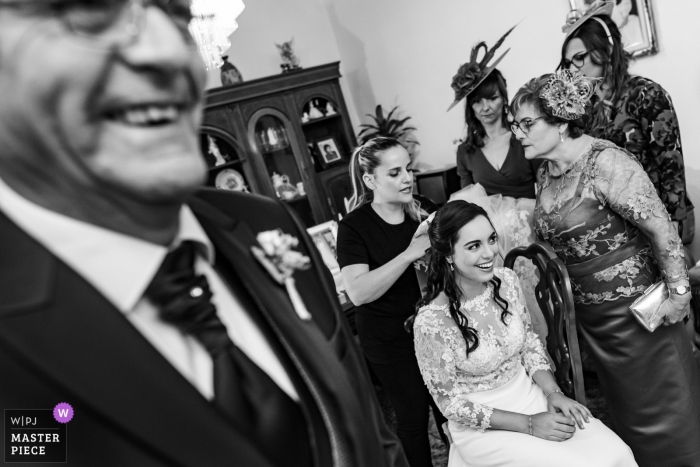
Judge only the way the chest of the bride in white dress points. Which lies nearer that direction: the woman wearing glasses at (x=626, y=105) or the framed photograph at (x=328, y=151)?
the woman wearing glasses

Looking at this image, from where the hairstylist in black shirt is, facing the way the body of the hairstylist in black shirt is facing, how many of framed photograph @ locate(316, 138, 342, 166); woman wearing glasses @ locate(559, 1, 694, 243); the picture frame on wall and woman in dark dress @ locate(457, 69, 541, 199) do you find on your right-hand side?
0

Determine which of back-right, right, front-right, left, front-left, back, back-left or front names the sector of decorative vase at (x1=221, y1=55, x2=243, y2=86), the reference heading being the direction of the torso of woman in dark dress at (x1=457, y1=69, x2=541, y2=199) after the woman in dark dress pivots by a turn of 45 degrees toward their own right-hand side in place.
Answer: right

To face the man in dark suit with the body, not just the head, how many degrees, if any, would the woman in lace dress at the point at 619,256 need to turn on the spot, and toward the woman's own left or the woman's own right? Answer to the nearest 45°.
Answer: approximately 45° to the woman's own left

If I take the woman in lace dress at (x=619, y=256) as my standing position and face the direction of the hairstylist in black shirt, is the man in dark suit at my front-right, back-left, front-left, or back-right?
front-left

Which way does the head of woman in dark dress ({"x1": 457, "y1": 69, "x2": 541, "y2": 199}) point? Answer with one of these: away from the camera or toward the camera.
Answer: toward the camera

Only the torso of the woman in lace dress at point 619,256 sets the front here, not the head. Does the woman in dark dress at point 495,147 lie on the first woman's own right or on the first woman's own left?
on the first woman's own right

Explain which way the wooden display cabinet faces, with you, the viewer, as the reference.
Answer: facing the viewer

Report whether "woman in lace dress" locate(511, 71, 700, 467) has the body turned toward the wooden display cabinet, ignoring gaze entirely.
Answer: no

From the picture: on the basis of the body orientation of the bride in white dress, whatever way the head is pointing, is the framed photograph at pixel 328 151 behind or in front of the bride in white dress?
behind

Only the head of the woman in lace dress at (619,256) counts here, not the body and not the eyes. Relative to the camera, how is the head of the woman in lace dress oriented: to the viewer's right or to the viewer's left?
to the viewer's left

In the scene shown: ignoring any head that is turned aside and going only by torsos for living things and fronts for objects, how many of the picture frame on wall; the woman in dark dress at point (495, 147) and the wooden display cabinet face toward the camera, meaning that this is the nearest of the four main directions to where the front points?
3

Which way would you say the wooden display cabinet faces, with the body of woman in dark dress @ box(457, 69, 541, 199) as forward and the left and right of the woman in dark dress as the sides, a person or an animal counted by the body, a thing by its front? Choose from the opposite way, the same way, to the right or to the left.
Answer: the same way

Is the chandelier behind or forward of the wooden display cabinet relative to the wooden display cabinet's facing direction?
forward

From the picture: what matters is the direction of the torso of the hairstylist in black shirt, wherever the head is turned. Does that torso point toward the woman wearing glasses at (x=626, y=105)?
no

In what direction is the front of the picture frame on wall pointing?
toward the camera

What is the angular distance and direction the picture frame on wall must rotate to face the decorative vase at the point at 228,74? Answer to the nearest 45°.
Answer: approximately 90° to its right

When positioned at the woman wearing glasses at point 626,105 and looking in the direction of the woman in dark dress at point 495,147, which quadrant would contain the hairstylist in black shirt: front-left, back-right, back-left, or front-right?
front-left

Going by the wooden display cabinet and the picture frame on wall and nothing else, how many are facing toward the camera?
2
